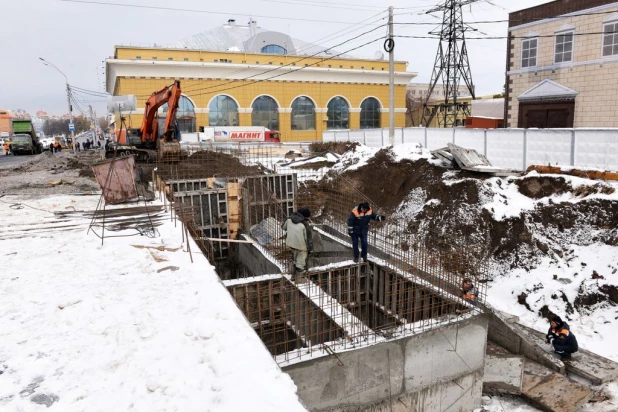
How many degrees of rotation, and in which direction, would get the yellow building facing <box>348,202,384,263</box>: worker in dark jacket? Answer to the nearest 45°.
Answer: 0° — it already faces them

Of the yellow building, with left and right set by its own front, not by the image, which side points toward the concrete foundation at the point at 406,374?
front

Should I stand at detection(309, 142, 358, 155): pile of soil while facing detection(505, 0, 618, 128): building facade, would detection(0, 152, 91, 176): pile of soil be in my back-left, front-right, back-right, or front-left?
back-right

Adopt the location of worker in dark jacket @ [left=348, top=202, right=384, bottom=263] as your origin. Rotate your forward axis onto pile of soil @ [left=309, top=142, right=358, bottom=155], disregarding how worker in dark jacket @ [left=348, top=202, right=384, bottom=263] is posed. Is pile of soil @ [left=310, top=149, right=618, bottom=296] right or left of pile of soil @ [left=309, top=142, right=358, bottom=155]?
right

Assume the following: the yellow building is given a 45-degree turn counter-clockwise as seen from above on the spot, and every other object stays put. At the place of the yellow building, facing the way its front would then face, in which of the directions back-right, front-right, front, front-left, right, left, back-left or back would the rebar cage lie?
front-right

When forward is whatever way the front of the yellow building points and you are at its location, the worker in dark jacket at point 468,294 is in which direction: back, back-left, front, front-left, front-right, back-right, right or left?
front

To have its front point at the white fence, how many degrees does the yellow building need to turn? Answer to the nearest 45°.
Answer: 0° — it already faces it

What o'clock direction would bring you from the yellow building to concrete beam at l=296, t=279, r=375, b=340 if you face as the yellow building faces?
The concrete beam is roughly at 12 o'clock from the yellow building.

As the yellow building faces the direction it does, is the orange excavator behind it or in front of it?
in front

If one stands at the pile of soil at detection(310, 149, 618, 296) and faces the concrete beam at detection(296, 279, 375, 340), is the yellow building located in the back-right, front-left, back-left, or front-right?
back-right

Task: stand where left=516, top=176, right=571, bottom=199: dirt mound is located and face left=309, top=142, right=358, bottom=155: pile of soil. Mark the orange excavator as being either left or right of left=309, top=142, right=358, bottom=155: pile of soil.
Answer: left

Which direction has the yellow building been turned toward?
toward the camera

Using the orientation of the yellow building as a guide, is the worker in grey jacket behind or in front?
in front

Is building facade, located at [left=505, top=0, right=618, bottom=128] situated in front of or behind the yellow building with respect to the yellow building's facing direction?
in front

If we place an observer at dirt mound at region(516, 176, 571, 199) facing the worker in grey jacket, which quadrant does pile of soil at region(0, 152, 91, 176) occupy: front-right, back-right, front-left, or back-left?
front-right
